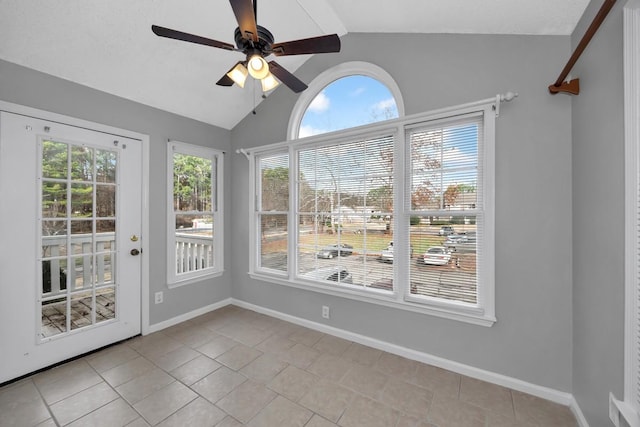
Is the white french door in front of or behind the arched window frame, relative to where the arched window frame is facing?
in front

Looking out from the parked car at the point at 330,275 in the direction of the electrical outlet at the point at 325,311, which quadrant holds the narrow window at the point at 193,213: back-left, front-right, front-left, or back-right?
front-right

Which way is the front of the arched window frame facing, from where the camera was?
facing the viewer and to the left of the viewer

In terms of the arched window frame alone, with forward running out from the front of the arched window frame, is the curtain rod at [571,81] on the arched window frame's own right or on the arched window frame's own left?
on the arched window frame's own left
